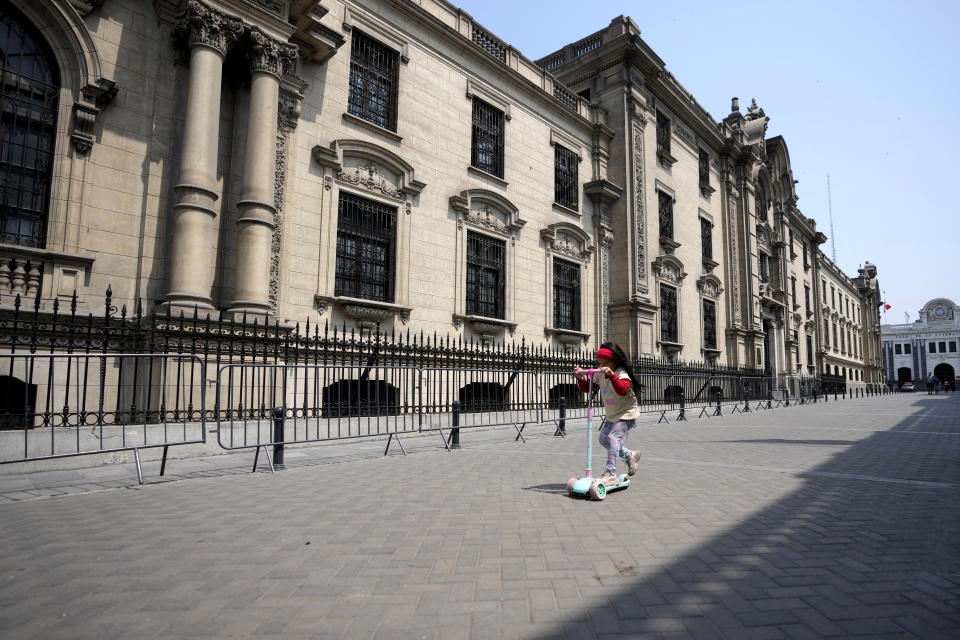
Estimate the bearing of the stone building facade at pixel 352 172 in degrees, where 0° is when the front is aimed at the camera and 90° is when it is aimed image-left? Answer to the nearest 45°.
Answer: approximately 315°

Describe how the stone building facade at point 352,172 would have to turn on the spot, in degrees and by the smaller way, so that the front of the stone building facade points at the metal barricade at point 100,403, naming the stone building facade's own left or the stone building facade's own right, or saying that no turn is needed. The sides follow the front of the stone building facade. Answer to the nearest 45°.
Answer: approximately 90° to the stone building facade's own right
